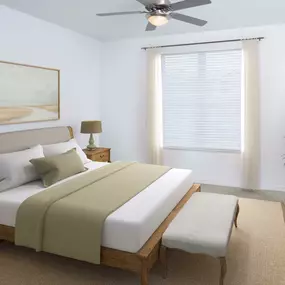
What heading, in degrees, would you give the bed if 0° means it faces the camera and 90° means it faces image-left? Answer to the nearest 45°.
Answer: approximately 315°

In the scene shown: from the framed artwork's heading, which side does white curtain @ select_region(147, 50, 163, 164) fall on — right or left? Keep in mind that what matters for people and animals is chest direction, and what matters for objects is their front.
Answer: on its left

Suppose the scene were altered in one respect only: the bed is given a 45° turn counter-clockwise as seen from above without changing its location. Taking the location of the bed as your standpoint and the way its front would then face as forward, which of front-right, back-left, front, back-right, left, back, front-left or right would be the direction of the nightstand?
left

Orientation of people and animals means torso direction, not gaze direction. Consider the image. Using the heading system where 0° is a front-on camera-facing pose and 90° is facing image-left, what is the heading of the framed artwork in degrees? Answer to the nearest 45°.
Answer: approximately 315°

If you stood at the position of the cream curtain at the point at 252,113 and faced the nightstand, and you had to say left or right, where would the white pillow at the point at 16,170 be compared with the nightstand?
left

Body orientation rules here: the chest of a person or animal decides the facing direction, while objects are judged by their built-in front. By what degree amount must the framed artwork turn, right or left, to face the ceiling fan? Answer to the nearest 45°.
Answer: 0° — it already faces it

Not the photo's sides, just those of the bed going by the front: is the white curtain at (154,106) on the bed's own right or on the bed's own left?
on the bed's own left
